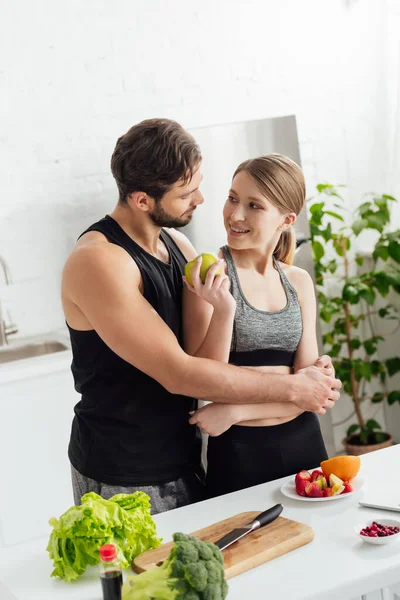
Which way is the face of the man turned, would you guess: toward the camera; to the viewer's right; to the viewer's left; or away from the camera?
to the viewer's right

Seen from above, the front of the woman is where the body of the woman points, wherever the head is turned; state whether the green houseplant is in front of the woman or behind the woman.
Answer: behind

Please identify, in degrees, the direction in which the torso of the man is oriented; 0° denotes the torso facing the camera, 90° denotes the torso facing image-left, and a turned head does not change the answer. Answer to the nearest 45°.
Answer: approximately 315°

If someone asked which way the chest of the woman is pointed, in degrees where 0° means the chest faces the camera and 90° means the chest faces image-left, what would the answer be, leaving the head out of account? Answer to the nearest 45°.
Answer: approximately 0°

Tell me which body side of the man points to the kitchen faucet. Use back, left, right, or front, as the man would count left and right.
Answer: back
